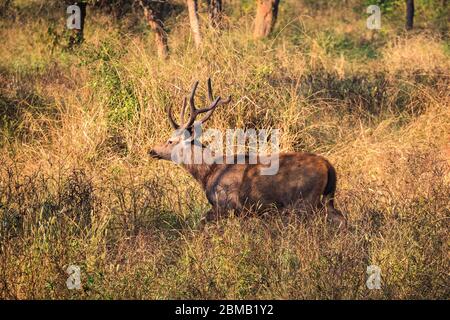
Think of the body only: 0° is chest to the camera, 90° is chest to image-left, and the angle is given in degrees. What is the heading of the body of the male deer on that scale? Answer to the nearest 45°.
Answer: approximately 90°

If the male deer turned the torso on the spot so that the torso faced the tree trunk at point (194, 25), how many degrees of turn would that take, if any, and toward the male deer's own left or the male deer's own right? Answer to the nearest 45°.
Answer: approximately 90° to the male deer's own right

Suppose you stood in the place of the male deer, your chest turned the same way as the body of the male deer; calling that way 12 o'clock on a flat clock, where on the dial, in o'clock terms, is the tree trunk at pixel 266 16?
The tree trunk is roughly at 3 o'clock from the male deer.

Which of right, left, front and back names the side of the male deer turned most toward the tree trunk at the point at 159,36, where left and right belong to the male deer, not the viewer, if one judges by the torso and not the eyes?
right
